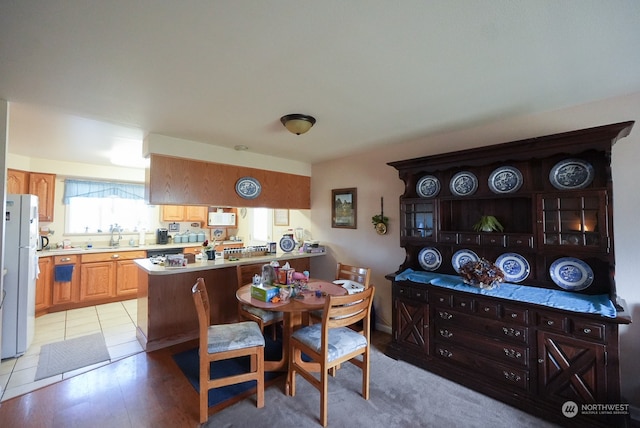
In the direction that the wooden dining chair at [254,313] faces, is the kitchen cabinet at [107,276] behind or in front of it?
behind

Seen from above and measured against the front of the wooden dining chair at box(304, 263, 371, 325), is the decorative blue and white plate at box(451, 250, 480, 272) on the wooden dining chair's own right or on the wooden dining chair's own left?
on the wooden dining chair's own left

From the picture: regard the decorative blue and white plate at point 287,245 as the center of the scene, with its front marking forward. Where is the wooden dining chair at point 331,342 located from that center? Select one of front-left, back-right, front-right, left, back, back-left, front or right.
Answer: front

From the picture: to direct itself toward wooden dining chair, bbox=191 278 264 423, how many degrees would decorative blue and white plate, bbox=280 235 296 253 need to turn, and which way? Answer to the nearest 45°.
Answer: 0° — it already faces it

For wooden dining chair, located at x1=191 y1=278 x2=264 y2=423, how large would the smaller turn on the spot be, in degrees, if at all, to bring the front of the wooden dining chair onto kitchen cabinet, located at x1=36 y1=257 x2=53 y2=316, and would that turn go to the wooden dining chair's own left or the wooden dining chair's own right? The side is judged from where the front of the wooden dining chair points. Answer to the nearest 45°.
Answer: approximately 135° to the wooden dining chair's own left

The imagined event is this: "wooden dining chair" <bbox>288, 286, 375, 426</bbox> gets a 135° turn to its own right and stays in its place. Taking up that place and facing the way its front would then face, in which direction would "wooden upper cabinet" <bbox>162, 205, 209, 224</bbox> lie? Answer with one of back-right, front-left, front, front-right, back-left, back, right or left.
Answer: back-left

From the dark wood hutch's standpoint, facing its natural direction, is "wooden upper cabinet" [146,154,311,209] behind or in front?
in front

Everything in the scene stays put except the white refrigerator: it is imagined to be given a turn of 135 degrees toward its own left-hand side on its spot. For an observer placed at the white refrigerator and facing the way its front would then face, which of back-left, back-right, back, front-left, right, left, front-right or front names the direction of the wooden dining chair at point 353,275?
back

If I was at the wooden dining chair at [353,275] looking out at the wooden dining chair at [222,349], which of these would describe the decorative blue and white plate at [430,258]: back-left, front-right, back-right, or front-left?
back-left

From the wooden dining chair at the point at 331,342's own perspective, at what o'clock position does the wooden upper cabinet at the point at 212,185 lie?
The wooden upper cabinet is roughly at 12 o'clock from the wooden dining chair.

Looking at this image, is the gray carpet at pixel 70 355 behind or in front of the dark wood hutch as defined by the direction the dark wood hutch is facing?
in front

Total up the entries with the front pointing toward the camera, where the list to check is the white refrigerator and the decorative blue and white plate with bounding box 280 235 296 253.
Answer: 1

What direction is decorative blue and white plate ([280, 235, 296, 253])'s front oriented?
toward the camera

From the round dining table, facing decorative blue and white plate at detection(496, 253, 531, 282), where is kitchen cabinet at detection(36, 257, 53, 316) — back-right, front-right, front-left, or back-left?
back-left

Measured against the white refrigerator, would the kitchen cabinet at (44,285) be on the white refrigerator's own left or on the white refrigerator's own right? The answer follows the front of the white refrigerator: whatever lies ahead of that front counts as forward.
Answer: on the white refrigerator's own left

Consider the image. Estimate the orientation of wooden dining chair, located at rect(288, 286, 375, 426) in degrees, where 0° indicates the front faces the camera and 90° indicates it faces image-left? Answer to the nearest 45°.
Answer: approximately 135°

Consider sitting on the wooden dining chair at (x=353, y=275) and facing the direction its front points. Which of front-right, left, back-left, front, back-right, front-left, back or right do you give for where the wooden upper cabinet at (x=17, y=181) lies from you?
front-right

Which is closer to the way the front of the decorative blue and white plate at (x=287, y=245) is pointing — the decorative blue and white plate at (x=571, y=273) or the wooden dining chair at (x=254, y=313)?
the wooden dining chair

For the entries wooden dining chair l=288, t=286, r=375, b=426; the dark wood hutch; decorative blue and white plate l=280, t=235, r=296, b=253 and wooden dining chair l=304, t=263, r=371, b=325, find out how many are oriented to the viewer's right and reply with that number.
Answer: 0

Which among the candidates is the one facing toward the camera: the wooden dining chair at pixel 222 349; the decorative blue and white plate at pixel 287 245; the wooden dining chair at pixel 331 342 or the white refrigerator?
the decorative blue and white plate

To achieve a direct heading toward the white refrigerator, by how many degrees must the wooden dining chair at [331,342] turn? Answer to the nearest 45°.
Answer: approximately 45° to its left
